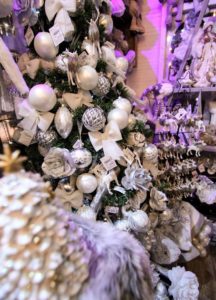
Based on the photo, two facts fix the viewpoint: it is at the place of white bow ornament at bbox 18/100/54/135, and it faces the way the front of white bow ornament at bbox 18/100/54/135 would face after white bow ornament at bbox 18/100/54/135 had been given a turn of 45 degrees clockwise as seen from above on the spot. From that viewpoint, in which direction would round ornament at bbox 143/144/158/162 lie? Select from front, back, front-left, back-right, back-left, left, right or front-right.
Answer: back-left

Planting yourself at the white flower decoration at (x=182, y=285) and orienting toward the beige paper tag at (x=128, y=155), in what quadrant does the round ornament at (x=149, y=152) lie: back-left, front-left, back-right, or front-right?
front-right

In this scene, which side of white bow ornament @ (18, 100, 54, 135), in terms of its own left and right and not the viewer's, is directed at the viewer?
front
